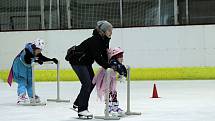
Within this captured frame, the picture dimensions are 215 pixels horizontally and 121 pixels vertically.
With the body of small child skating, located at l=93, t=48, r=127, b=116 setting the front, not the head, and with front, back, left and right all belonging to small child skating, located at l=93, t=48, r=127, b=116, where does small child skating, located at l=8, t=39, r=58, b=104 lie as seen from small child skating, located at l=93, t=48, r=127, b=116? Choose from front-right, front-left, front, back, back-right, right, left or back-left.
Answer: back-left

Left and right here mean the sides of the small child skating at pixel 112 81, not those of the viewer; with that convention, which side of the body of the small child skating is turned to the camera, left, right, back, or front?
right

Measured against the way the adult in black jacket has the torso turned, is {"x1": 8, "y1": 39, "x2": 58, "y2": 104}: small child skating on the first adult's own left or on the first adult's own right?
on the first adult's own left

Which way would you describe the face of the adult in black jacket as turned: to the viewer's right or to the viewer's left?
to the viewer's right

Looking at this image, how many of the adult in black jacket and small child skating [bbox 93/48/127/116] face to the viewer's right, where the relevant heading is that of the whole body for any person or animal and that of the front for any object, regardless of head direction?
2

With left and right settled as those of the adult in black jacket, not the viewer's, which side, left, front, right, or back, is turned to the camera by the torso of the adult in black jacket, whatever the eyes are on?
right
